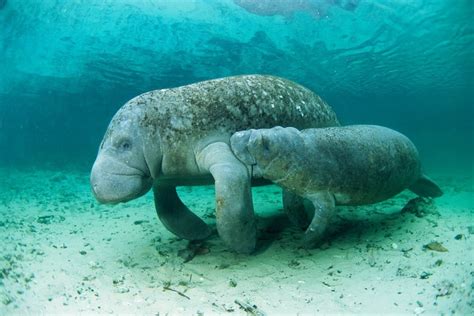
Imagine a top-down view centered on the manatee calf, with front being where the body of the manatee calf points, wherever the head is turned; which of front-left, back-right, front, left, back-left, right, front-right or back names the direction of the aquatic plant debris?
back

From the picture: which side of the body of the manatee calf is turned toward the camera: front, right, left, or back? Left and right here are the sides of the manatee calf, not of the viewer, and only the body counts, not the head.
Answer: left

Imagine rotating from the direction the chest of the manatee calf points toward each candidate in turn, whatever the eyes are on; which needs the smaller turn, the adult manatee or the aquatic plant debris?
the adult manatee

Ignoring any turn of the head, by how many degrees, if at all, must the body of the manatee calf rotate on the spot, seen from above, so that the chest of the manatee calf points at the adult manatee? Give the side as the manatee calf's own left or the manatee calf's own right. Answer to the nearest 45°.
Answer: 0° — it already faces it
